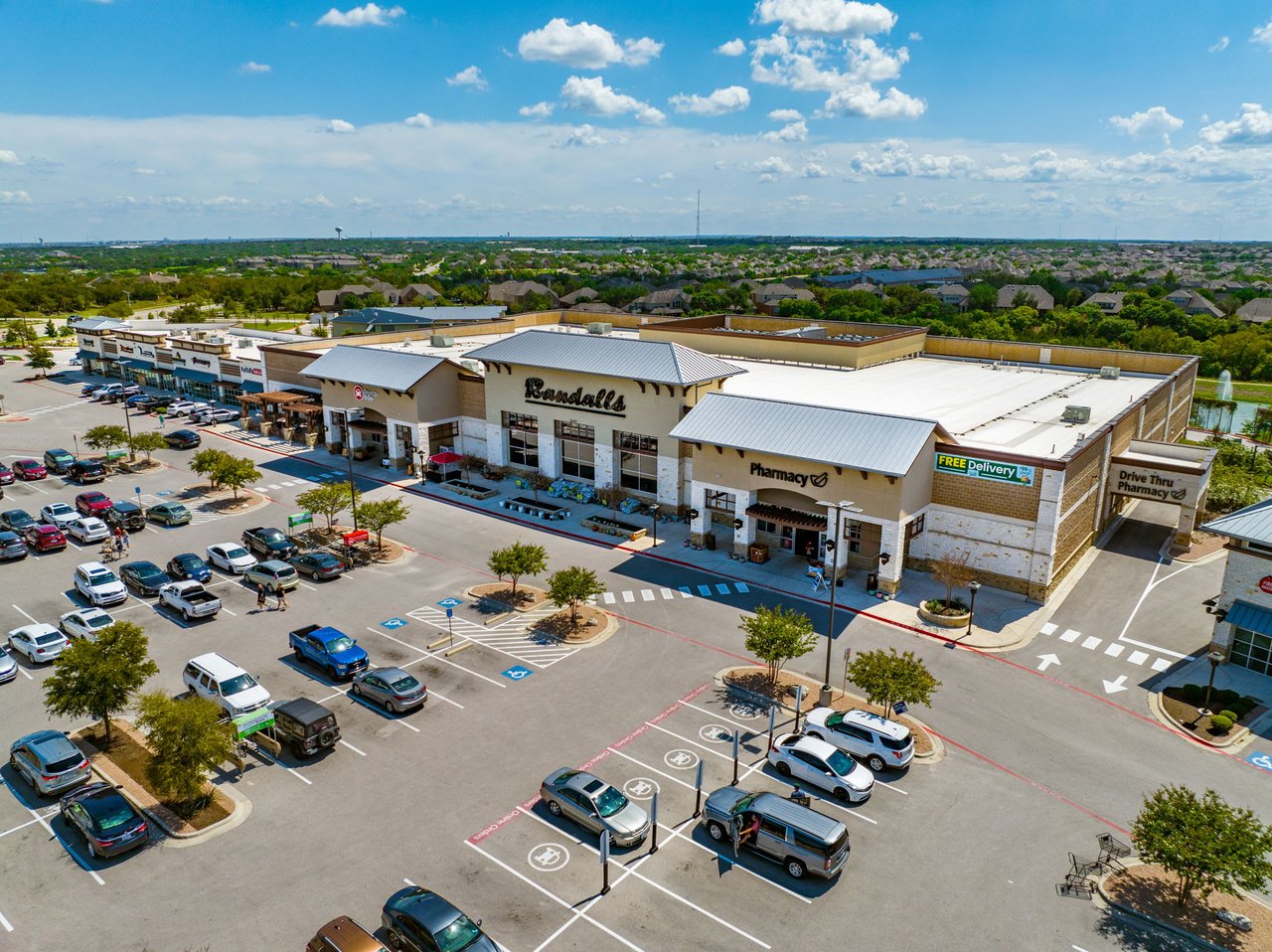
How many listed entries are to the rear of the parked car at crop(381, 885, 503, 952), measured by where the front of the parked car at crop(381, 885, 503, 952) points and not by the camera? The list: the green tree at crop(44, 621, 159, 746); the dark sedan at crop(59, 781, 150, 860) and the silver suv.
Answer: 2

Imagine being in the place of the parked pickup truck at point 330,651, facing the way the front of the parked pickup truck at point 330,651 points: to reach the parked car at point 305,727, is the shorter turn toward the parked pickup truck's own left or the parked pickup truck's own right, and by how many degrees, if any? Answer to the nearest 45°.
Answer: approximately 45° to the parked pickup truck's own right

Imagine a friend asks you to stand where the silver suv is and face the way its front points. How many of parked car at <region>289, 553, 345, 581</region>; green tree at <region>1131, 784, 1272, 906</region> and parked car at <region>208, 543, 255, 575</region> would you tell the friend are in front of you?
2

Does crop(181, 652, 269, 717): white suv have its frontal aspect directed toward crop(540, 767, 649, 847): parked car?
yes

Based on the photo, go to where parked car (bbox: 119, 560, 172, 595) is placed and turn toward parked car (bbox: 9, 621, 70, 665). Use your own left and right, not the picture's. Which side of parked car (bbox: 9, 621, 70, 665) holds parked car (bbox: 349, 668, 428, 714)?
left
